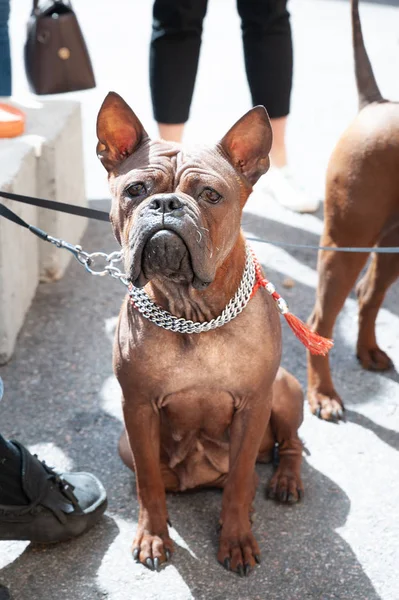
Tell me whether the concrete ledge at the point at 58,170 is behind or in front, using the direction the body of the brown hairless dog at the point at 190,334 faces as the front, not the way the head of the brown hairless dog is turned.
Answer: behind

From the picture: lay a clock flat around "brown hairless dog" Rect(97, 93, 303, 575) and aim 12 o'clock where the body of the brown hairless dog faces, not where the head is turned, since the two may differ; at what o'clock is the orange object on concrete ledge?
The orange object on concrete ledge is roughly at 5 o'clock from the brown hairless dog.

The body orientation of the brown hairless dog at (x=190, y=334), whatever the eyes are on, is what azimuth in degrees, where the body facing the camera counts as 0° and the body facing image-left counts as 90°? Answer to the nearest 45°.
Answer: approximately 0°

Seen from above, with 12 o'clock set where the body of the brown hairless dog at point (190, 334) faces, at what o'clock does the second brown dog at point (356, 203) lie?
The second brown dog is roughly at 7 o'clock from the brown hairless dog.
